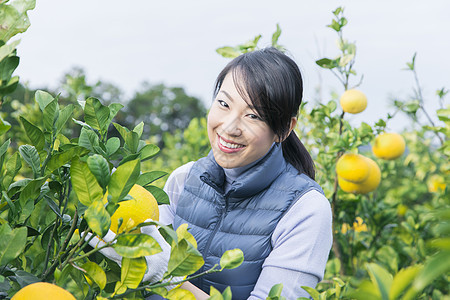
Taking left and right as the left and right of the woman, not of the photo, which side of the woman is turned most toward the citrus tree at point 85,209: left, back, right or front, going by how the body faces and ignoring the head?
front

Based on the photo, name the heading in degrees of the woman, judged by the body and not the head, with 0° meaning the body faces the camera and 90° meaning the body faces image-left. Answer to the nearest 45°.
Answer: approximately 45°

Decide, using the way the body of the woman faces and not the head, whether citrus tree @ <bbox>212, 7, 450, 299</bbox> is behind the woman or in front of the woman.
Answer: behind
